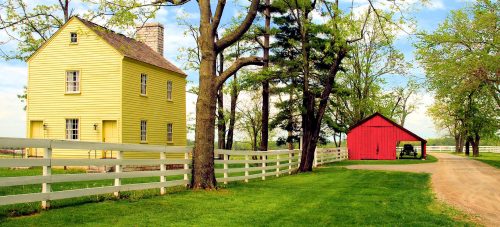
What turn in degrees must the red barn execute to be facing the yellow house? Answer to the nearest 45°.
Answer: approximately 45° to its right

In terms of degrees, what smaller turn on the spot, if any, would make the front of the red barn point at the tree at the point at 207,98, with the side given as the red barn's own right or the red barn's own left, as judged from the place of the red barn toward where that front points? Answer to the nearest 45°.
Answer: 0° — it already faces it

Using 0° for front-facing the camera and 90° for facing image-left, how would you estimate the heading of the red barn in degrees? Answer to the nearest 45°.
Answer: approximately 0°
